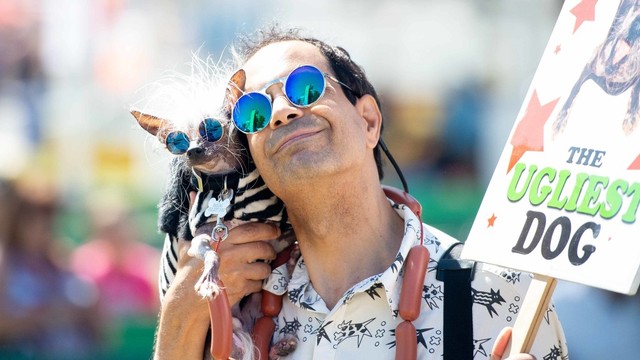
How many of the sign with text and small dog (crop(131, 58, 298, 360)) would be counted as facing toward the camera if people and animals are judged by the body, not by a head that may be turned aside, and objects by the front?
2

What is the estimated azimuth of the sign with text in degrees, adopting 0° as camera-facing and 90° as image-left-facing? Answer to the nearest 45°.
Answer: approximately 0°

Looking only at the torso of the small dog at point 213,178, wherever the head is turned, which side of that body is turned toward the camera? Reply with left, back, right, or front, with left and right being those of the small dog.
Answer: front

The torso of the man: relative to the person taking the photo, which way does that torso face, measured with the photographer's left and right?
facing the viewer and to the left of the viewer

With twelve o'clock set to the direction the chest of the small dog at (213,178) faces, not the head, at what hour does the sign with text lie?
The sign with text is roughly at 10 o'clock from the small dog.
